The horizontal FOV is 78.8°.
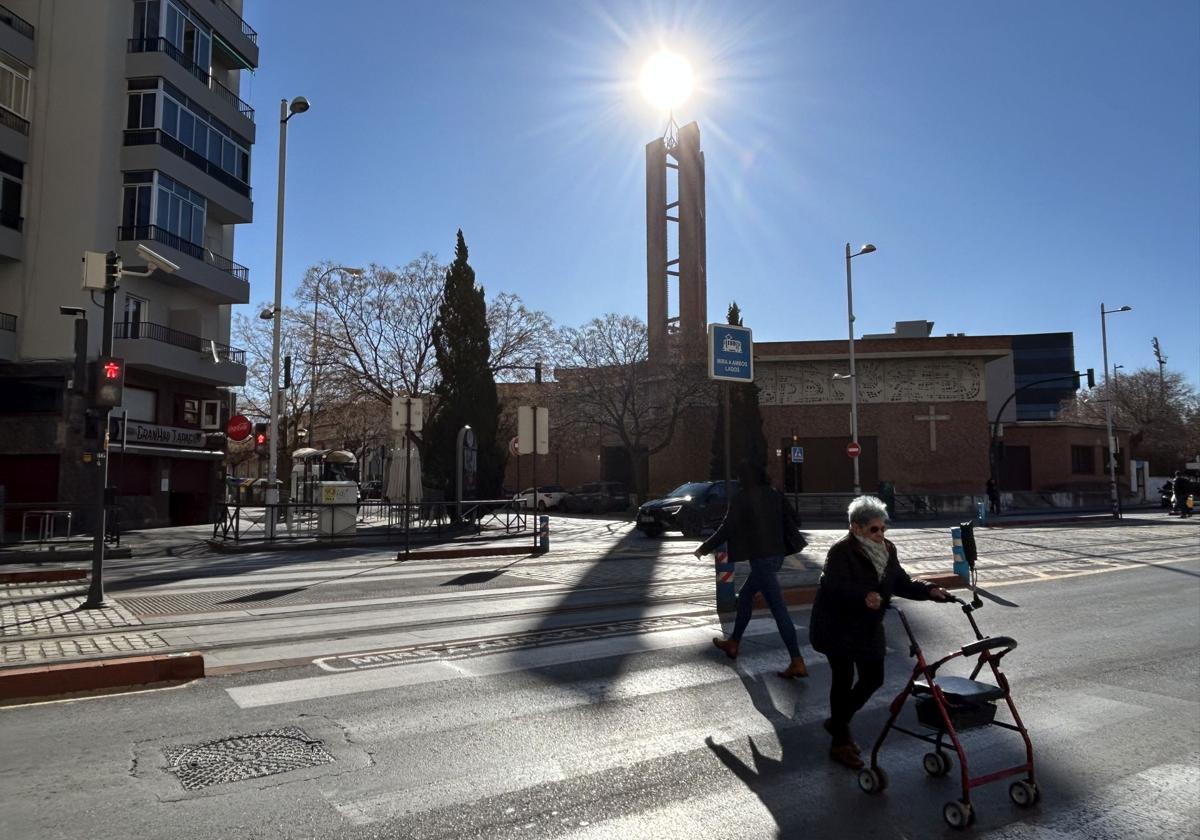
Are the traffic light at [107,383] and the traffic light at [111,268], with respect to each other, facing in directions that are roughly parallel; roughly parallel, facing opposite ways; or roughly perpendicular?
roughly perpendicular

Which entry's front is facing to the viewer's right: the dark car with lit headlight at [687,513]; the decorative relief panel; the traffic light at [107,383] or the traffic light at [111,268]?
the traffic light at [111,268]

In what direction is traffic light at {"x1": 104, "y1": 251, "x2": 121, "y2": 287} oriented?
to the viewer's right

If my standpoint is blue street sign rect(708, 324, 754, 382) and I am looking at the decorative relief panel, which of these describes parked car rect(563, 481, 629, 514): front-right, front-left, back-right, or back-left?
front-left

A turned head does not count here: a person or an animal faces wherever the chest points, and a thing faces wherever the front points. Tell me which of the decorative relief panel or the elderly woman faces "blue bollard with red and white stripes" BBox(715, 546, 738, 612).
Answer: the decorative relief panel

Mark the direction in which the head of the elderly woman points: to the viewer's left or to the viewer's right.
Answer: to the viewer's right

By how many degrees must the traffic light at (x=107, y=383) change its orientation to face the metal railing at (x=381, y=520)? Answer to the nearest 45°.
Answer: approximately 135° to its left

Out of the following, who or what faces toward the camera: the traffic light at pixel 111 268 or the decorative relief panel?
the decorative relief panel

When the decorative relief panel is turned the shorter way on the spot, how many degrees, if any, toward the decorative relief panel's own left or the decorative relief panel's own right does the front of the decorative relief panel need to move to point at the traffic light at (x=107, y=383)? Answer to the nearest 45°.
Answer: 0° — it already faces it

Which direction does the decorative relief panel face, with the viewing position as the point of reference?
facing the viewer

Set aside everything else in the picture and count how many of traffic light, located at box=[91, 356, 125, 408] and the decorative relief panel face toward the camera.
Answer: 2

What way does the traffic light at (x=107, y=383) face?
toward the camera

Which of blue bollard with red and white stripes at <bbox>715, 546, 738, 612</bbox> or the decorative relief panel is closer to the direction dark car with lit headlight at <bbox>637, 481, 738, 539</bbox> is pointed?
the blue bollard with red and white stripes

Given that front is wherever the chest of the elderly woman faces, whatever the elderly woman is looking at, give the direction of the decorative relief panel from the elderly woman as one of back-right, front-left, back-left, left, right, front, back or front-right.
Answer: back-left

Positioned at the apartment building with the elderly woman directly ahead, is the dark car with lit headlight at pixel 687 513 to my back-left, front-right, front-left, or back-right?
front-left
